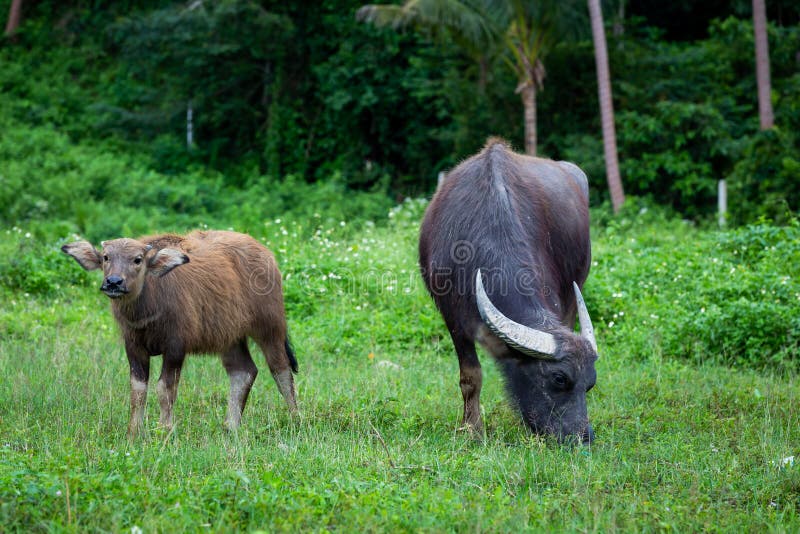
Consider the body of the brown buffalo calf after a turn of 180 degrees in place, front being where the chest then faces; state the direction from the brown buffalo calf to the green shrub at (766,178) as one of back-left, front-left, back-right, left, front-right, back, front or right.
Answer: front

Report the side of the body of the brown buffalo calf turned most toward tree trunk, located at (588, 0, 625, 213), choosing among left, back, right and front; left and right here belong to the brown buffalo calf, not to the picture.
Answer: back

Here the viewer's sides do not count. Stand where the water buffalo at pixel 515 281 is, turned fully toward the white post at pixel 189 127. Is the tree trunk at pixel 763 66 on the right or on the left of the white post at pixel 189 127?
right

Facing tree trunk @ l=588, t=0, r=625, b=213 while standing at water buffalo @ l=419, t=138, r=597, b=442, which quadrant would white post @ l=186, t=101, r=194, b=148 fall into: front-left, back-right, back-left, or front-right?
front-left

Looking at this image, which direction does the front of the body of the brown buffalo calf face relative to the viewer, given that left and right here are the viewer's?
facing the viewer and to the left of the viewer

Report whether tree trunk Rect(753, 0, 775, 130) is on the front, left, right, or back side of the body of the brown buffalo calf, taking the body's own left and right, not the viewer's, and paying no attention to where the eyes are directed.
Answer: back

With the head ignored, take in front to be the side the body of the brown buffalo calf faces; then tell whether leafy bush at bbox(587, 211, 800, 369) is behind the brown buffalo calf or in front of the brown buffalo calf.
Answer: behind

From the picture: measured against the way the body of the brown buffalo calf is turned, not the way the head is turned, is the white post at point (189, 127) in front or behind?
behind
